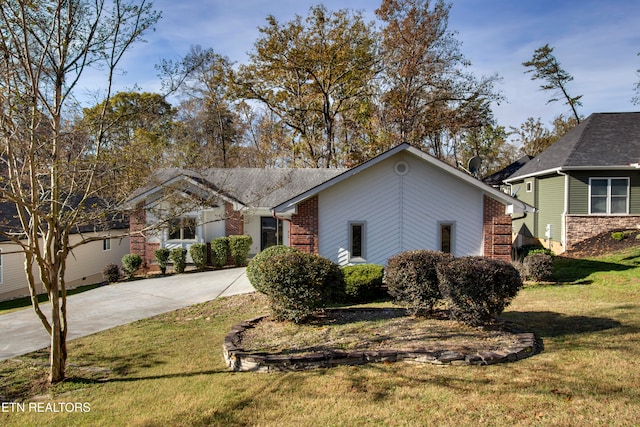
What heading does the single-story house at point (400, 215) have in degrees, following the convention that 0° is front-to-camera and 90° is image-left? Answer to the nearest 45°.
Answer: approximately 0°

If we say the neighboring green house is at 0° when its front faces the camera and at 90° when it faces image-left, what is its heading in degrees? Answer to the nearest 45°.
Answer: approximately 0°

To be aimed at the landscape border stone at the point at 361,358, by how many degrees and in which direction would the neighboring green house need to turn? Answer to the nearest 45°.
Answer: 0° — it already faces it

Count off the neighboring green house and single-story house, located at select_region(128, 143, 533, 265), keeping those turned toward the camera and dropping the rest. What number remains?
2

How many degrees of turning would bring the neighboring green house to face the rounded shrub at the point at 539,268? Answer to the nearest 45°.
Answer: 0° — it already faces it

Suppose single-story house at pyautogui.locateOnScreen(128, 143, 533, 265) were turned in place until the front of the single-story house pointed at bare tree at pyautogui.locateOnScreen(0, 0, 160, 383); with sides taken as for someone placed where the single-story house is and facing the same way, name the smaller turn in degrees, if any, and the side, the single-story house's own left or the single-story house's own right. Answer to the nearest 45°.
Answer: approximately 45° to the single-story house's own right

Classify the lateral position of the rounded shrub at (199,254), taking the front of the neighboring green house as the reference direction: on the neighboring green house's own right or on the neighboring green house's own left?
on the neighboring green house's own right

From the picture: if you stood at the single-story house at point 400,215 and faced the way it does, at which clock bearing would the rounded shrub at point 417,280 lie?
The rounded shrub is roughly at 12 o'clock from the single-story house.
